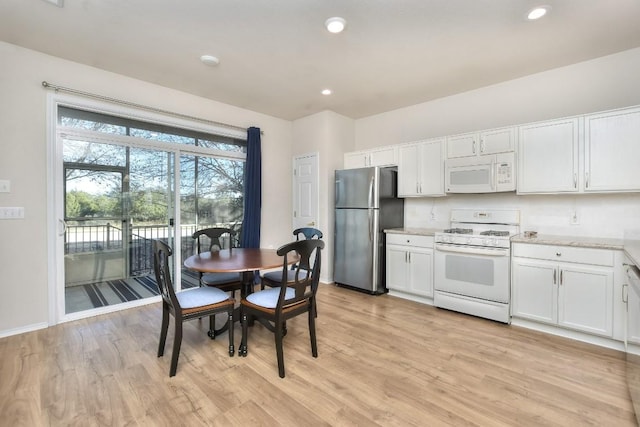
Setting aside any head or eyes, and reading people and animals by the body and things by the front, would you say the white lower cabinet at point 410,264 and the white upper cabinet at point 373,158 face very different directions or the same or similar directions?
same or similar directions

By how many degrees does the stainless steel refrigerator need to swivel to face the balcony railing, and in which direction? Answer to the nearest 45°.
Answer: approximately 45° to its right

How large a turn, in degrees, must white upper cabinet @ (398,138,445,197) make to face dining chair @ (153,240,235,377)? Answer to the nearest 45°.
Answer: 0° — it already faces it

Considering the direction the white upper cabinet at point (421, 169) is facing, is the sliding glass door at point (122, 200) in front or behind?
in front

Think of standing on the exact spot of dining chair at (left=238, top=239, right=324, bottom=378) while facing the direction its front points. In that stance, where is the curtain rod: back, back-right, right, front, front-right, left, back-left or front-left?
front

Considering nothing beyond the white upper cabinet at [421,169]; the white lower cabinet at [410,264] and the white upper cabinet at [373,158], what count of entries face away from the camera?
0

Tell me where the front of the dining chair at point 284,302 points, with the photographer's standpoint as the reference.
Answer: facing away from the viewer and to the left of the viewer

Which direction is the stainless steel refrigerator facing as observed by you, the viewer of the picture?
facing the viewer and to the left of the viewer

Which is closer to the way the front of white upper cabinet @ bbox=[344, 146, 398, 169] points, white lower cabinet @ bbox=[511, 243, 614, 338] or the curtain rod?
the curtain rod

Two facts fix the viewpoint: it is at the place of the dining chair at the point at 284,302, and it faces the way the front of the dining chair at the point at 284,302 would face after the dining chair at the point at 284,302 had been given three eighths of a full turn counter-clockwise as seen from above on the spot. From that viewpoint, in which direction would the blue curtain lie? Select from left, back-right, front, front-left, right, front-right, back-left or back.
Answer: back

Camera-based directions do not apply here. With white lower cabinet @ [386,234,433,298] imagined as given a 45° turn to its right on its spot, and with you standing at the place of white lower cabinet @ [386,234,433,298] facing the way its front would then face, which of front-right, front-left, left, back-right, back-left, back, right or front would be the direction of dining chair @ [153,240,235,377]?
front-left

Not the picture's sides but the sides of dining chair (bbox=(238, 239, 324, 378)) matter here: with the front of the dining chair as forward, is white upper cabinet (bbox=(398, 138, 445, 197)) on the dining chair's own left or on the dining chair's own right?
on the dining chair's own right

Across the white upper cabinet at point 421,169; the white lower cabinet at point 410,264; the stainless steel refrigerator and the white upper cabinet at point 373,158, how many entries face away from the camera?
0

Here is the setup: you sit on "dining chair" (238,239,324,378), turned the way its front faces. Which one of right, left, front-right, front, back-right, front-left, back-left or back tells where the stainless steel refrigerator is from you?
right

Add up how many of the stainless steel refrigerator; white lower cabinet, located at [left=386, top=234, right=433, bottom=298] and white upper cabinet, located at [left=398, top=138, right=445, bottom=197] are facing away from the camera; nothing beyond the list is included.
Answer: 0

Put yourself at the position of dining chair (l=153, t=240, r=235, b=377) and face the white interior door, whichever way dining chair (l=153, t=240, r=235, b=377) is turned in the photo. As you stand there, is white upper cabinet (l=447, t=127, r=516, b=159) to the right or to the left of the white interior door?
right

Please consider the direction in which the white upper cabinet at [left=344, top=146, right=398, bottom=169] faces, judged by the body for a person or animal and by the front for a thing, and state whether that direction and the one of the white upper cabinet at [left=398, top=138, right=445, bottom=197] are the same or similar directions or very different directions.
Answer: same or similar directions

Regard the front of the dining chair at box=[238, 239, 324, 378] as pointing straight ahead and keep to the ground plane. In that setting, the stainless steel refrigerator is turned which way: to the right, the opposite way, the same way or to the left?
to the left
